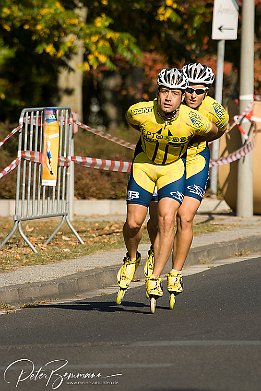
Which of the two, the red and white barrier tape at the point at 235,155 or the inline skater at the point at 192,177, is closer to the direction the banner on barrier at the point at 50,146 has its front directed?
the inline skater

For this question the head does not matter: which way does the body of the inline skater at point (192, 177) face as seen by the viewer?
toward the camera

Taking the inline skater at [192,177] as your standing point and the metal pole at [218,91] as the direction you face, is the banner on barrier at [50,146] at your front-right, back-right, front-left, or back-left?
front-left

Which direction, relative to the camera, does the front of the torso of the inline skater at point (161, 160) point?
toward the camera

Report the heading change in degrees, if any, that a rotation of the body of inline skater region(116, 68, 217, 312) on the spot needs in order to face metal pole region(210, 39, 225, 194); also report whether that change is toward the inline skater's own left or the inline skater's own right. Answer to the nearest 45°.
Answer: approximately 180°

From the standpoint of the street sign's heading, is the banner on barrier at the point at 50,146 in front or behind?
in front

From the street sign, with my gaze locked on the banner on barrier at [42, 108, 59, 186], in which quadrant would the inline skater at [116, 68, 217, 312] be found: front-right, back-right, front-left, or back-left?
front-left

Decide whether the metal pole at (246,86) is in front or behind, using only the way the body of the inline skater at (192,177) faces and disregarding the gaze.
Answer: behind

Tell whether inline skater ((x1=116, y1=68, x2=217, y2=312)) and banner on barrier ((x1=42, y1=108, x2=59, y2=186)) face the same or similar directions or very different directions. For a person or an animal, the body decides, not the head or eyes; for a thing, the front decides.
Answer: same or similar directions

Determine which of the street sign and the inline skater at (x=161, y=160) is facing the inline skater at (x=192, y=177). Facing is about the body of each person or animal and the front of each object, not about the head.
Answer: the street sign

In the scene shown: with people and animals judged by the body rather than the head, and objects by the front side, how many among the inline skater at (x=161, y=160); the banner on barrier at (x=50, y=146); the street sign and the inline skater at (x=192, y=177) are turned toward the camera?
4
